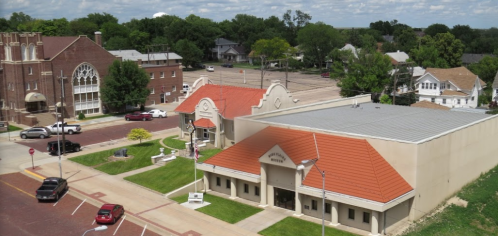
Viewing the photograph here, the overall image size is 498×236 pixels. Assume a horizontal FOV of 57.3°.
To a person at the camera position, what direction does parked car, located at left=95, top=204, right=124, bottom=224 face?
facing away from the viewer and to the right of the viewer

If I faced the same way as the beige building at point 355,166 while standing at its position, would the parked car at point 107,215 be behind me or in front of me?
in front

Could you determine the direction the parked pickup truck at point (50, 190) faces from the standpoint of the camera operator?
facing away from the viewer and to the right of the viewer

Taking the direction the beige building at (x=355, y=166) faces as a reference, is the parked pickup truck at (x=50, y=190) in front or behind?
in front

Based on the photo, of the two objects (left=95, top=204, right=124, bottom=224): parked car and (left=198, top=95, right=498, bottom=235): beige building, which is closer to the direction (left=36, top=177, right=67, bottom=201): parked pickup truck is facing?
the beige building

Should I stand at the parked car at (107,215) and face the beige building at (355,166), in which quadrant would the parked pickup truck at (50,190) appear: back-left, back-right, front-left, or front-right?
back-left

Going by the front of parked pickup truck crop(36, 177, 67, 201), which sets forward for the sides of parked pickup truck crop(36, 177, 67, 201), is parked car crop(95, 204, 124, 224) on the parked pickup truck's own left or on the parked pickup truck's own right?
on the parked pickup truck's own right

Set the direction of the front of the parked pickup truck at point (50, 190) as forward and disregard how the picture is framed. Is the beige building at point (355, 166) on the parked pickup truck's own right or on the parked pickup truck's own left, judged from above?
on the parked pickup truck's own right

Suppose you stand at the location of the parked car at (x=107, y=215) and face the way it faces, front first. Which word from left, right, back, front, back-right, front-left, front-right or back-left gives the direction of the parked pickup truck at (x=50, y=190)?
left

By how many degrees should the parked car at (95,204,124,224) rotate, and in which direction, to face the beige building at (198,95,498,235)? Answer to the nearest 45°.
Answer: approximately 45° to its right
